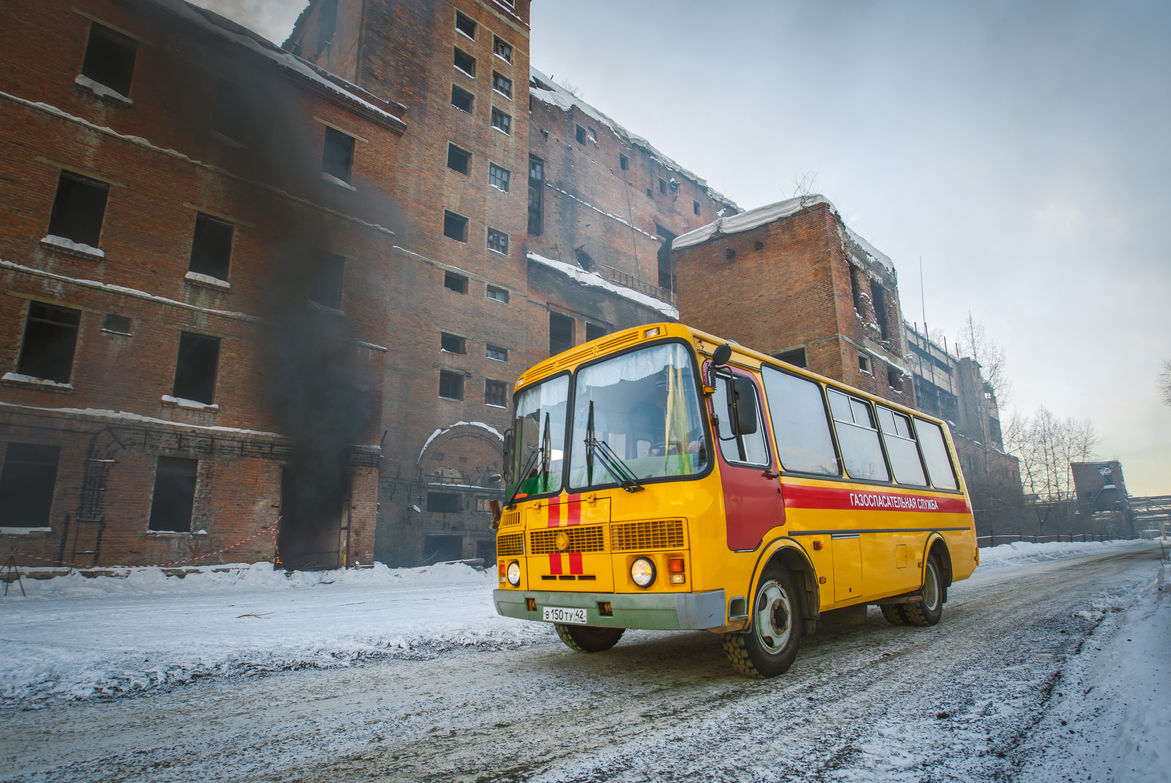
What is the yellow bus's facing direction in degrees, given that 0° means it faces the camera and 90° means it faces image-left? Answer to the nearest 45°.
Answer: approximately 45°

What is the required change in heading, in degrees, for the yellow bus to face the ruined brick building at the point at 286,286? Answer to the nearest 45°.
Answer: approximately 90° to its right

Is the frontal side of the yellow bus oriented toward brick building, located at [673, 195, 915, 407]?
no
